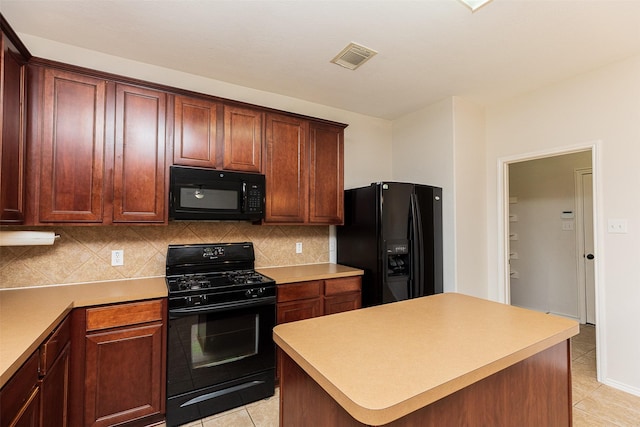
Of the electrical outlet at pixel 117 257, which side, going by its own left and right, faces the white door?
left

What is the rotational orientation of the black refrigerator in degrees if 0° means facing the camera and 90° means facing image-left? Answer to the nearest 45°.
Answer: approximately 315°

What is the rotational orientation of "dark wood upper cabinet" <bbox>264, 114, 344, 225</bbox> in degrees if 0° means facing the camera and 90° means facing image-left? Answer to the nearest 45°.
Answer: approximately 315°

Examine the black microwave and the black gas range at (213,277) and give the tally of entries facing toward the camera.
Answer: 2

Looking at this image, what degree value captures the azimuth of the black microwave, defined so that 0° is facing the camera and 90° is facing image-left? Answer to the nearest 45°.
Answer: approximately 0°

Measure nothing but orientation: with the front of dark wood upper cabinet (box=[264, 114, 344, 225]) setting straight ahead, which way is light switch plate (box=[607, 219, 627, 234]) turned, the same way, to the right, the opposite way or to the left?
to the right

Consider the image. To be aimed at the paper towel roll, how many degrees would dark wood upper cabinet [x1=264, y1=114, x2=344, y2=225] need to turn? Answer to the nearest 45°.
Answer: approximately 90° to its right
